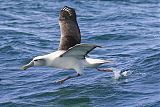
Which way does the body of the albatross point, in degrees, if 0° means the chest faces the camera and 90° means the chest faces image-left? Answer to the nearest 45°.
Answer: approximately 90°
